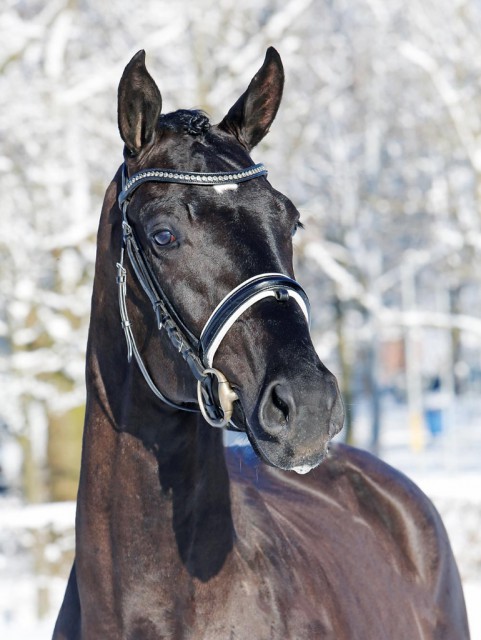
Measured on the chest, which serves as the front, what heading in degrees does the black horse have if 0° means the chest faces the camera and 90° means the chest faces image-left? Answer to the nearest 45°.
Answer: approximately 45°
